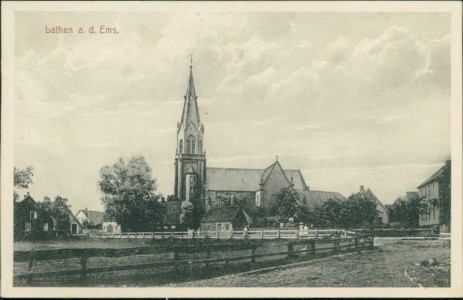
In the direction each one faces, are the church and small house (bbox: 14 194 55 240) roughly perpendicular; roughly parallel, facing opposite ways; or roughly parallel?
roughly perpendicular

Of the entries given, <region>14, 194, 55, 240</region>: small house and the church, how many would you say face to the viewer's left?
1

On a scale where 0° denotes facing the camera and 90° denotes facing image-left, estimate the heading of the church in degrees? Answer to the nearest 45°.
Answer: approximately 90°

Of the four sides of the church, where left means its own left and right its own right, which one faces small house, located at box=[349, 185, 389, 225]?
back

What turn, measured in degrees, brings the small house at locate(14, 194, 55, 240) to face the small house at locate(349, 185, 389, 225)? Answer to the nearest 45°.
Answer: approximately 90° to its left

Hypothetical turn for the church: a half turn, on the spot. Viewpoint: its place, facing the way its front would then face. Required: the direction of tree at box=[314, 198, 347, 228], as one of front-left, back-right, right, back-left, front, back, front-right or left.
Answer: front

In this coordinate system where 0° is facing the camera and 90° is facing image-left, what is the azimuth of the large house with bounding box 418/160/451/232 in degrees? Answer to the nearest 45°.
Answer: approximately 45°
